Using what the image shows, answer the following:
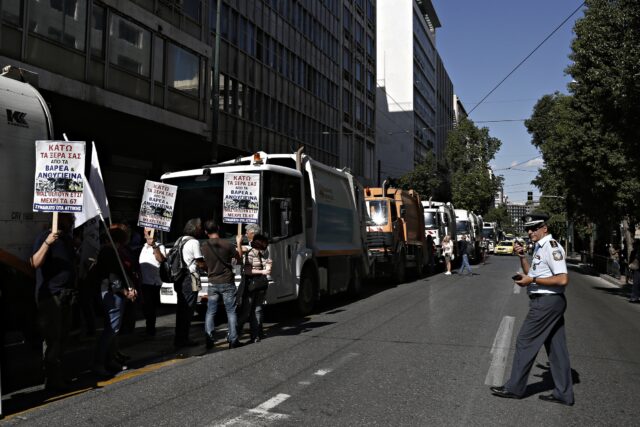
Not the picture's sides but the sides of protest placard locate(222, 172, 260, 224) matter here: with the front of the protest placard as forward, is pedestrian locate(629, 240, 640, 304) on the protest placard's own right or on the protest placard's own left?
on the protest placard's own left

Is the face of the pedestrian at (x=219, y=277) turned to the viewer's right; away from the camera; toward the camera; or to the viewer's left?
away from the camera

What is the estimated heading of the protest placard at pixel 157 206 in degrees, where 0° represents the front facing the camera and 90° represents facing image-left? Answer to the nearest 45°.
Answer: approximately 0°

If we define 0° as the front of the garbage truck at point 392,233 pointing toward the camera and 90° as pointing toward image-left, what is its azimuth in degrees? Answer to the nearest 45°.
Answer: approximately 45°

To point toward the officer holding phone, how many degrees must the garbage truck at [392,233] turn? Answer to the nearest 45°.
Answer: approximately 45° to its left

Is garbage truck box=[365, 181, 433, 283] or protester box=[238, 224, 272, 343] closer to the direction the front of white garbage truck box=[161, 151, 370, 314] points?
the protester

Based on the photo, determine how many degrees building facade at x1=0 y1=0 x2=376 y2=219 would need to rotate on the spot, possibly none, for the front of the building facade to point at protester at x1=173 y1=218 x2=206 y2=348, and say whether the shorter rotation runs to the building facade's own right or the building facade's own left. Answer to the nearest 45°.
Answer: approximately 45° to the building facade's own right

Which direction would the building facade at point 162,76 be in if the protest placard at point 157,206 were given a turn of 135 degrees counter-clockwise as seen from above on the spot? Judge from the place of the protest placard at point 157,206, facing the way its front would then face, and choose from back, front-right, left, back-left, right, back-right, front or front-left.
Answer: front-left
